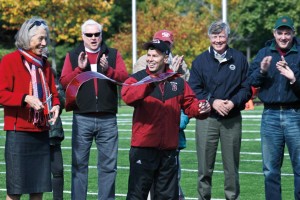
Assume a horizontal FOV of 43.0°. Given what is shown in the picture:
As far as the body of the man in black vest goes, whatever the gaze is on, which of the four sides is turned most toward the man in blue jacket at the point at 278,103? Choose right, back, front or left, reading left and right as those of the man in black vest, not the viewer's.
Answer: left

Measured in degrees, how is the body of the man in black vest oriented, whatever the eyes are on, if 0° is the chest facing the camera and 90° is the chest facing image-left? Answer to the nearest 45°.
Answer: approximately 0°

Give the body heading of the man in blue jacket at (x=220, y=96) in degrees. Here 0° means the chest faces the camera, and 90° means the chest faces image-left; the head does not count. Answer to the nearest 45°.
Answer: approximately 0°

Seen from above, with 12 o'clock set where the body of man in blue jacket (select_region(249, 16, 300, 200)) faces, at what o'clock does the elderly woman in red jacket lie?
The elderly woman in red jacket is roughly at 2 o'clock from the man in blue jacket.

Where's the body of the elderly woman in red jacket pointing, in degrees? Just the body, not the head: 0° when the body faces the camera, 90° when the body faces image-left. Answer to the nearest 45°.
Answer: approximately 315°

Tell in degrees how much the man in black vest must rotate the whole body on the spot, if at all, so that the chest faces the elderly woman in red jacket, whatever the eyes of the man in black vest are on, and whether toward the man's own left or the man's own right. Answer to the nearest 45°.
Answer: approximately 45° to the man's own right

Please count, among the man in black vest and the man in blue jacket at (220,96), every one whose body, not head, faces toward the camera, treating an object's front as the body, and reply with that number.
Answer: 2

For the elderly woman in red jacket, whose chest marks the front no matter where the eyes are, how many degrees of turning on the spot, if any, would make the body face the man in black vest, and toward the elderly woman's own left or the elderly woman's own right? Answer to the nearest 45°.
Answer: approximately 90° to the elderly woman's own left
